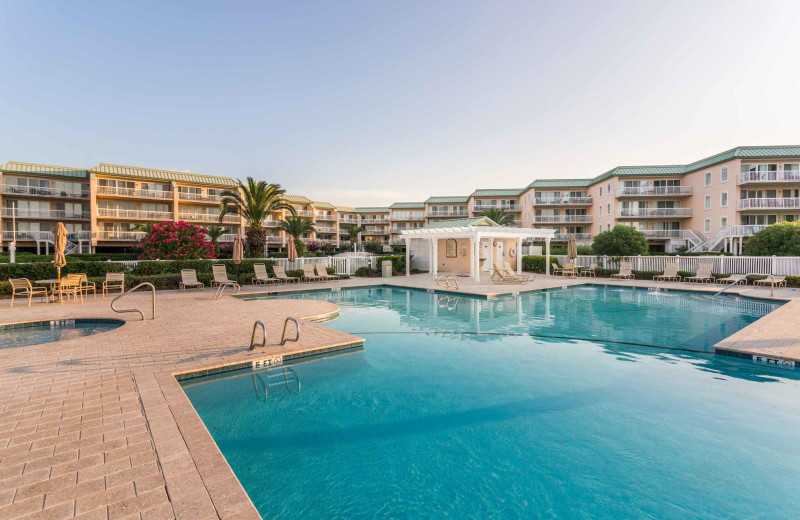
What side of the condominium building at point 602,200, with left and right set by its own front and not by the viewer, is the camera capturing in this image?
front

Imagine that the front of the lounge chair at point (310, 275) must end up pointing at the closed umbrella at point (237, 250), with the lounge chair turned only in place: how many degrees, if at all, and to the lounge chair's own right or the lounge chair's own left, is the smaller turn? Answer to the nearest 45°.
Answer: approximately 135° to the lounge chair's own right

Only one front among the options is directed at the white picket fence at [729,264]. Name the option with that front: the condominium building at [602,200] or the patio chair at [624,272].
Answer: the condominium building

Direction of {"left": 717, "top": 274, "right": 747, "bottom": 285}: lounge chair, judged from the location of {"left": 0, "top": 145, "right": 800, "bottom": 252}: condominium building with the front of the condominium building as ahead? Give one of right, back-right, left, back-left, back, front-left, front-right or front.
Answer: front

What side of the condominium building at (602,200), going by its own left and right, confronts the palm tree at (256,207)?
front

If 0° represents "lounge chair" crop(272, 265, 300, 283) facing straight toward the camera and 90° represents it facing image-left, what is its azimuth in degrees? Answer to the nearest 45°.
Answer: approximately 315°

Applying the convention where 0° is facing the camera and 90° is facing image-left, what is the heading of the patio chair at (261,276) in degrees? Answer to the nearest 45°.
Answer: approximately 315°

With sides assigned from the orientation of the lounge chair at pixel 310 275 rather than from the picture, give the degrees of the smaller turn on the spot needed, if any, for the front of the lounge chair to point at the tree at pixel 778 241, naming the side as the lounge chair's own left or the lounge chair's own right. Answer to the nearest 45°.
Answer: approximately 45° to the lounge chair's own left

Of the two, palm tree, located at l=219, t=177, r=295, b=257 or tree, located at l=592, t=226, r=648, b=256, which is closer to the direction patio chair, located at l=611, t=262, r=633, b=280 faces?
the palm tree

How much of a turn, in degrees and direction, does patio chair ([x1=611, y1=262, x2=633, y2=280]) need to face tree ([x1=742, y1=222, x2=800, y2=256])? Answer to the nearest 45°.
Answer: approximately 135° to its left

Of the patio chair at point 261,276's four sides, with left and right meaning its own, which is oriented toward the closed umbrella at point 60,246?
right
